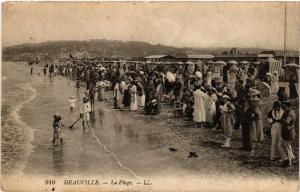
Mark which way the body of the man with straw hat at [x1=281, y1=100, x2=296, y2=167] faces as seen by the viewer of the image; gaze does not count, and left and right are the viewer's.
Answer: facing to the left of the viewer
